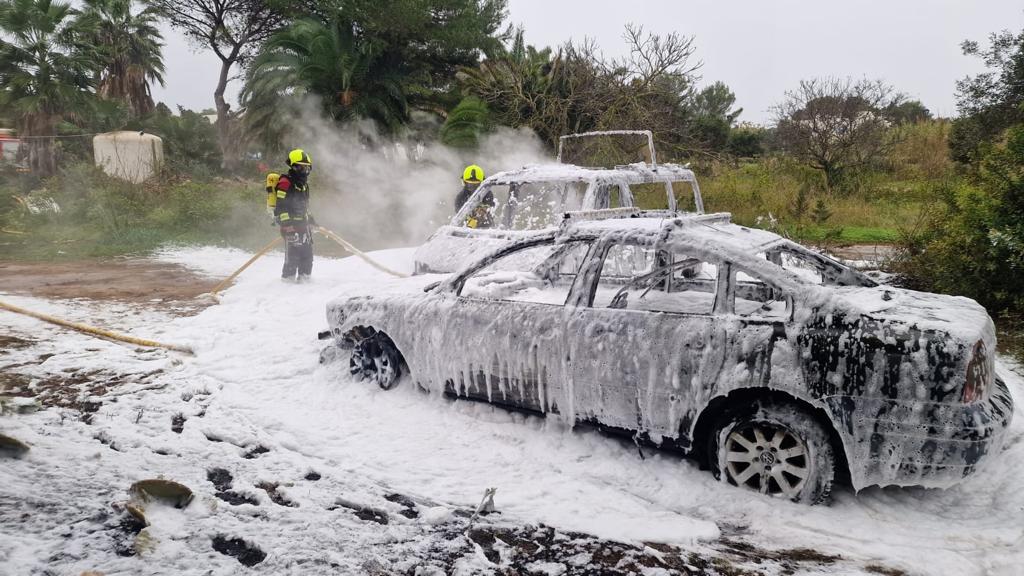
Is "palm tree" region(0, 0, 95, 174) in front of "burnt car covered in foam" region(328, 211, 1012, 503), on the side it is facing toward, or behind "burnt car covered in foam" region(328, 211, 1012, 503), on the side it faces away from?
in front

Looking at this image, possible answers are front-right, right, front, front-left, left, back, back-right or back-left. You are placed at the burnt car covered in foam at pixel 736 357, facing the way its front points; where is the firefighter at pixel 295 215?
front

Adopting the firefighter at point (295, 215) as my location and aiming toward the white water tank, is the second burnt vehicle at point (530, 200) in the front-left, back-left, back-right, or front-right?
back-right

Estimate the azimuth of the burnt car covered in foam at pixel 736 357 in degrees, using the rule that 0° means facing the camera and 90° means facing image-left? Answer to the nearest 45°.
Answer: approximately 135°

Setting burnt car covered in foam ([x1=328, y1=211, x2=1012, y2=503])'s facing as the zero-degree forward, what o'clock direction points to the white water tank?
The white water tank is roughly at 12 o'clock from the burnt car covered in foam.

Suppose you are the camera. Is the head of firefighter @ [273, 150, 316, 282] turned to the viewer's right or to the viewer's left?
to the viewer's right

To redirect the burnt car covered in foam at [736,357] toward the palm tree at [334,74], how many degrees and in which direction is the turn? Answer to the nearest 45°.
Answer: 0° — it already faces it

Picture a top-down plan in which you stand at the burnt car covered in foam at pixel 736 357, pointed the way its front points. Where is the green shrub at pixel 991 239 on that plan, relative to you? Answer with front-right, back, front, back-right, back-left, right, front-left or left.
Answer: right

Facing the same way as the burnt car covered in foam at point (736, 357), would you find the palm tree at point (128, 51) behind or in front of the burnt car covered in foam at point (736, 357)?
in front

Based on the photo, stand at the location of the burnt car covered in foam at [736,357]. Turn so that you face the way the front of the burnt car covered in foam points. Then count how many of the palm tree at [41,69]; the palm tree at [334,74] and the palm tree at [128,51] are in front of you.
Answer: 3

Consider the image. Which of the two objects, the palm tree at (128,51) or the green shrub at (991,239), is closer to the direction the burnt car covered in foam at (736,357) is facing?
the palm tree

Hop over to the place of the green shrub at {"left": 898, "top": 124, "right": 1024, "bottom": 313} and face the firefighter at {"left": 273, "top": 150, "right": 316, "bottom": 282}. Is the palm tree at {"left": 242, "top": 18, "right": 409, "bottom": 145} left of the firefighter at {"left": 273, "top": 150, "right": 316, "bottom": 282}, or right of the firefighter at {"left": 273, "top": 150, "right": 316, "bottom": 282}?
right
